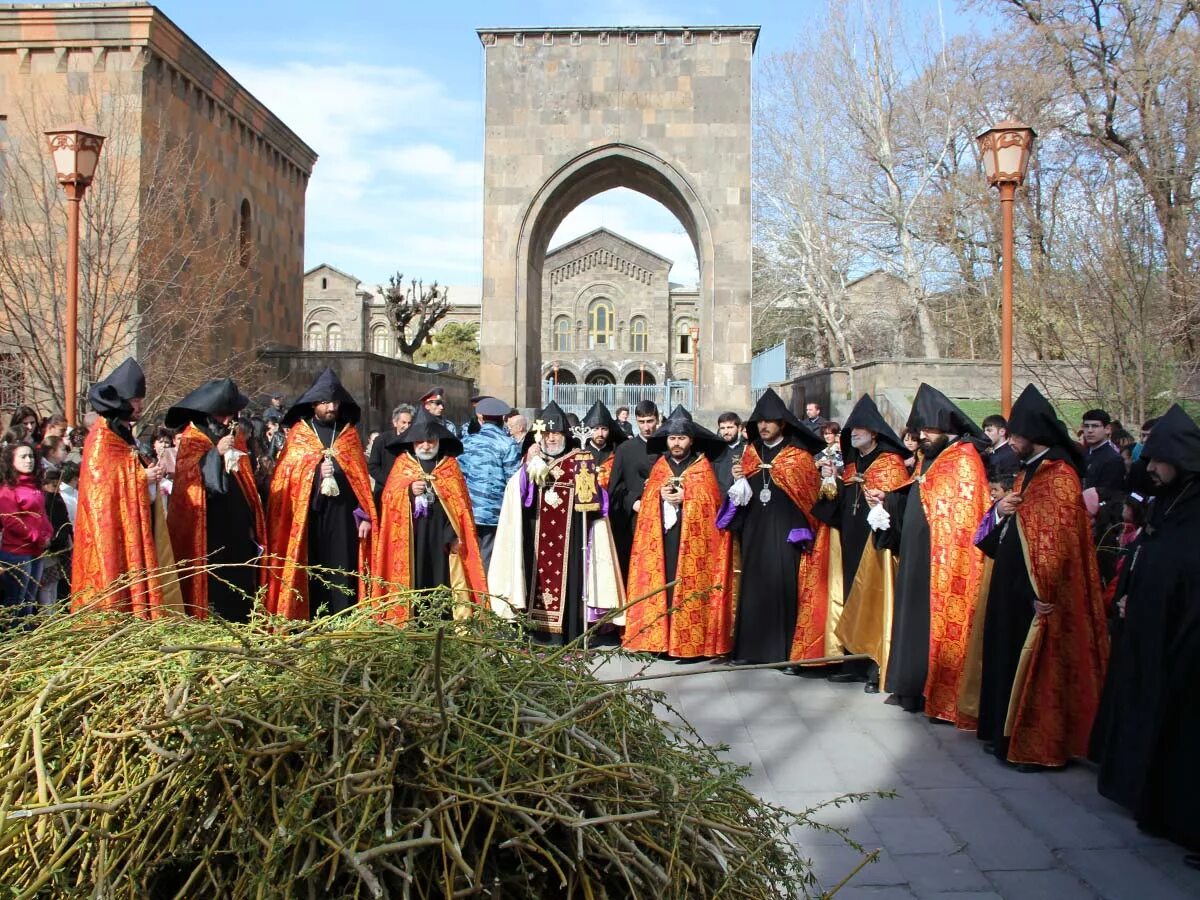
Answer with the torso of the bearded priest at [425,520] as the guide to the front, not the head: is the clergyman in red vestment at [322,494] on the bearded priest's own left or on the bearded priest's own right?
on the bearded priest's own right

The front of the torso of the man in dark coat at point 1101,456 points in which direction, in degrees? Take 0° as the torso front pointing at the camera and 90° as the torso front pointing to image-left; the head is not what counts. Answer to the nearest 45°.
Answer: approximately 45°

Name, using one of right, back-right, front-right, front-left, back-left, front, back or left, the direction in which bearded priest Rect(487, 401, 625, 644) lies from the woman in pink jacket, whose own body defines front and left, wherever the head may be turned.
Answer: front-left

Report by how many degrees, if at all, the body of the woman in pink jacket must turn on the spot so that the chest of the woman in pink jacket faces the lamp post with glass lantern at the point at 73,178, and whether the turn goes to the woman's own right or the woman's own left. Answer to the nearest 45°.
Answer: approximately 135° to the woman's own left

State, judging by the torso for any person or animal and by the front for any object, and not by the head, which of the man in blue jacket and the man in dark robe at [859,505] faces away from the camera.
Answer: the man in blue jacket

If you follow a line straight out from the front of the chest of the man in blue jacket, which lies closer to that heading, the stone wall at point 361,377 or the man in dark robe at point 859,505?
the stone wall

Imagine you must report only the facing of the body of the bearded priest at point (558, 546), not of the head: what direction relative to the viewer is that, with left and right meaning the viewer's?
facing the viewer

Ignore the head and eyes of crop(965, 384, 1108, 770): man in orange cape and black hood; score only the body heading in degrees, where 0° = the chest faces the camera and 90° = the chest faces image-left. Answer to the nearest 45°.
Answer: approximately 90°

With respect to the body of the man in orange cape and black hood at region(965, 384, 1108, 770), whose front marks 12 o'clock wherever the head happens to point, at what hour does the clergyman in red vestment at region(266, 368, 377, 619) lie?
The clergyman in red vestment is roughly at 12 o'clock from the man in orange cape and black hood.

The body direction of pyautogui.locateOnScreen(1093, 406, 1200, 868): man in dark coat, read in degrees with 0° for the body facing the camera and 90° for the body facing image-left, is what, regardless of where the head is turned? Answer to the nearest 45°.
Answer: approximately 90°

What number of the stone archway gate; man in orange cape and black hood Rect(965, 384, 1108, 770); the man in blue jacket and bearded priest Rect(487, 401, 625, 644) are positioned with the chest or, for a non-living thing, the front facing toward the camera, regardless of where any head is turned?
2

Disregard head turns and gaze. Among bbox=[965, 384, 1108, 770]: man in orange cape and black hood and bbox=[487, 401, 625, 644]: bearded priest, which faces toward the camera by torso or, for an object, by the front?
the bearded priest

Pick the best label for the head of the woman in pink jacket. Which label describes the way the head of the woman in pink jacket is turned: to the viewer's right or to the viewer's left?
to the viewer's right

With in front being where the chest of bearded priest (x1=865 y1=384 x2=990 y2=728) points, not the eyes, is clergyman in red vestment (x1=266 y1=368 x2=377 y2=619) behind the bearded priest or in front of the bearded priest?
in front

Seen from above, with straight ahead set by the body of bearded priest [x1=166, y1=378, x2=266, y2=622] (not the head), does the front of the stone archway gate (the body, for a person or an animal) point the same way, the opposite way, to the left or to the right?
to the right

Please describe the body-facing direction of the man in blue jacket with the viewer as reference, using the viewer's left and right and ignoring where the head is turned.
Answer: facing away from the viewer

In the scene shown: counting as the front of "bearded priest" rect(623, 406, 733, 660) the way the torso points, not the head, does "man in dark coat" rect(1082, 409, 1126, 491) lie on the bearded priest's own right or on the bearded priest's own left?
on the bearded priest's own left

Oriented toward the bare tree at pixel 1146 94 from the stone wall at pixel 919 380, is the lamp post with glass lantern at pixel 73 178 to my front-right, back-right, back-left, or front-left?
back-right
